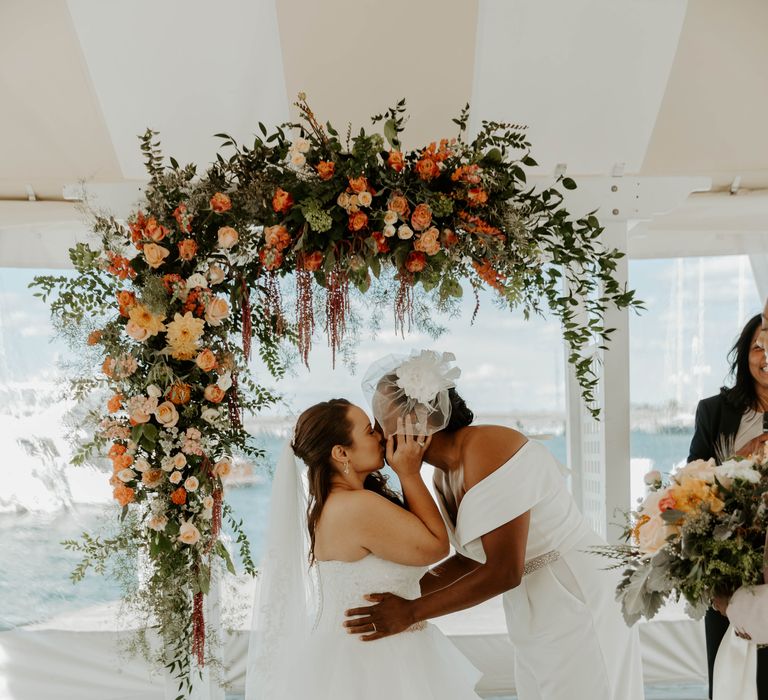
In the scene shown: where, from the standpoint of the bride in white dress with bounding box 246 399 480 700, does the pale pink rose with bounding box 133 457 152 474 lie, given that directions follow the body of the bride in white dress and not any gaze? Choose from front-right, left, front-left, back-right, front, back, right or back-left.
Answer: back

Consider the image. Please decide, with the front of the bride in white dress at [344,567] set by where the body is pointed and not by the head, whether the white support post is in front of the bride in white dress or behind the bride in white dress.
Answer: in front

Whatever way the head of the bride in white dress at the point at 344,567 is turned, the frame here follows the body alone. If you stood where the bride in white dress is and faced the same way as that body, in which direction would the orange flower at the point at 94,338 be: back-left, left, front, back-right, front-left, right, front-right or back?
back

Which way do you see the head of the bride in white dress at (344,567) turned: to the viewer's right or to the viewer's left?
to the viewer's right

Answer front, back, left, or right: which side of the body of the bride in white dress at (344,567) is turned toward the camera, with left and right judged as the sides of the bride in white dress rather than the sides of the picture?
right

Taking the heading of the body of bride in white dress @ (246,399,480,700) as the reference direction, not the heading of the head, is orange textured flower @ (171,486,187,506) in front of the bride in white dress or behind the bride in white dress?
behind

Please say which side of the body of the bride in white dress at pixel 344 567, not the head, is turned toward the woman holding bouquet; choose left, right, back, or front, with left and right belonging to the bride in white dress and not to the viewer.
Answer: front
